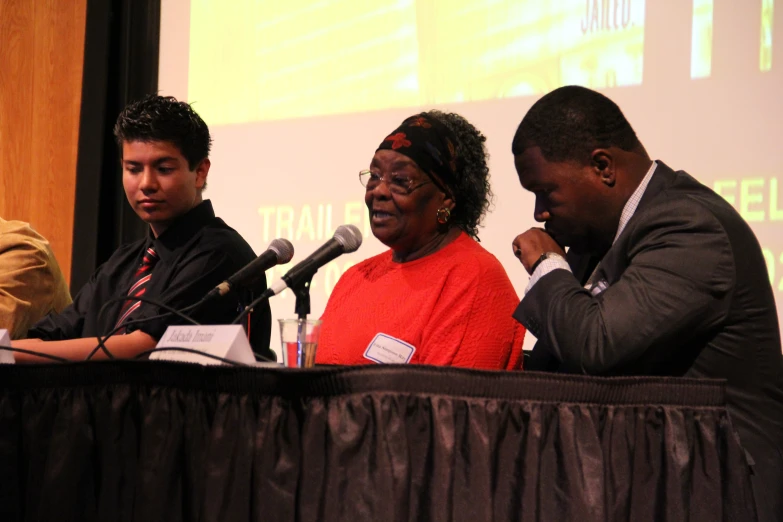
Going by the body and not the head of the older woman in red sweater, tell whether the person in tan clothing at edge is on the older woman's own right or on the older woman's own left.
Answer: on the older woman's own right

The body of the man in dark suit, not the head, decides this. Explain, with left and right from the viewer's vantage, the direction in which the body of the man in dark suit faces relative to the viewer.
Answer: facing to the left of the viewer

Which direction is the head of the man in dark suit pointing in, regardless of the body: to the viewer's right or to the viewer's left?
to the viewer's left

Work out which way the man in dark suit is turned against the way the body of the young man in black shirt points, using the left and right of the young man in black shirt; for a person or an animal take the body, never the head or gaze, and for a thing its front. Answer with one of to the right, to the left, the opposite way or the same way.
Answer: to the right

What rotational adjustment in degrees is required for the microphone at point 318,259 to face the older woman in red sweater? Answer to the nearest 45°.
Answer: approximately 45° to its left

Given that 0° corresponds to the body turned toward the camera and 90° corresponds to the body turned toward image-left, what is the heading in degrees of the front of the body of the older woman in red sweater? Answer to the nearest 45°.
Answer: approximately 45°

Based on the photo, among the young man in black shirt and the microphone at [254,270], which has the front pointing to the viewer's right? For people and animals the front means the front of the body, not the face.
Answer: the microphone

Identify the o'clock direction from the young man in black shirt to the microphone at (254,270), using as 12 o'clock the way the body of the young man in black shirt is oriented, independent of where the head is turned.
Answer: The microphone is roughly at 10 o'clock from the young man in black shirt.

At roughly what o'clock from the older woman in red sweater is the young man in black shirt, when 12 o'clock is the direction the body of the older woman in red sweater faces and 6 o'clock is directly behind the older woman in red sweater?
The young man in black shirt is roughly at 2 o'clock from the older woman in red sweater.

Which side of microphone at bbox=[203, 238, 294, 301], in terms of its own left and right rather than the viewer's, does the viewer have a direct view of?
right

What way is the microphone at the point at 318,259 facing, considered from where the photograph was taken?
facing to the right of the viewer

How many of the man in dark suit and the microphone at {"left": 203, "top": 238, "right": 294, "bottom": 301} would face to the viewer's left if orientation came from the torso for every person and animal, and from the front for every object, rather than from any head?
1

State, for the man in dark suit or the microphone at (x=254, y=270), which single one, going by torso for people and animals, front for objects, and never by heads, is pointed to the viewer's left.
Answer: the man in dark suit
